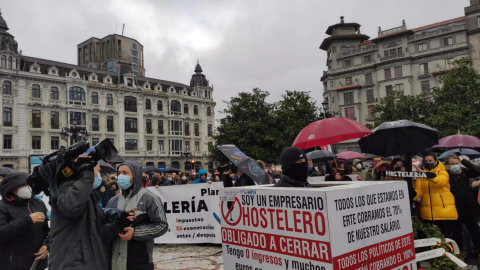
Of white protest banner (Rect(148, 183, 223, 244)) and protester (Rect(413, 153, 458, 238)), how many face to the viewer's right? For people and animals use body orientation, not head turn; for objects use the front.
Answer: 0

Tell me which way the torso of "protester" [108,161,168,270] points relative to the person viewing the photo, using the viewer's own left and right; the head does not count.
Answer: facing the viewer and to the left of the viewer

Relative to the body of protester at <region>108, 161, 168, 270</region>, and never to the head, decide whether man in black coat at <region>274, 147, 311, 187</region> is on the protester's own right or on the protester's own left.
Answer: on the protester's own left

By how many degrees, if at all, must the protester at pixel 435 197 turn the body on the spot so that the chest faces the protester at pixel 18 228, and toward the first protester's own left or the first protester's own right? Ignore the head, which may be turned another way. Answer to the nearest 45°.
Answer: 0° — they already face them

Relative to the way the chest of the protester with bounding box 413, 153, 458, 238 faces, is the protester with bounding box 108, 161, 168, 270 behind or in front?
in front

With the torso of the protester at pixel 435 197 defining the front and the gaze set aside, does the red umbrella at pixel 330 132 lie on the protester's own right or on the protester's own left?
on the protester's own right

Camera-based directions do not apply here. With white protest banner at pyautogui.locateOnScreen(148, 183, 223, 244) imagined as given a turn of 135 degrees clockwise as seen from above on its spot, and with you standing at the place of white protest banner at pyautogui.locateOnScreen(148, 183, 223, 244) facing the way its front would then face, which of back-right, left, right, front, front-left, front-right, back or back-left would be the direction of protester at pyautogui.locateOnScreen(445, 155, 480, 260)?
back

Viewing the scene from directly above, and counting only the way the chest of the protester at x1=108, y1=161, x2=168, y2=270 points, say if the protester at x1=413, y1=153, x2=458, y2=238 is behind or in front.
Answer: behind

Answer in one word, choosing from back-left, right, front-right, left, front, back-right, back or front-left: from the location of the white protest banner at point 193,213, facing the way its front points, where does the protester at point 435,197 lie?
front-left

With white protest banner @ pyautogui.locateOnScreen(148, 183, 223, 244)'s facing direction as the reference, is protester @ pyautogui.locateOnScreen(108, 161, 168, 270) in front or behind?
in front

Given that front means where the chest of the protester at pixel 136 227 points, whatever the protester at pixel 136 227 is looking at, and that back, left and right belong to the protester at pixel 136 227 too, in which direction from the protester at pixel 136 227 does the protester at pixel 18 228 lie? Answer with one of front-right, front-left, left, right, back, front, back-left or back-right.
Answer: right

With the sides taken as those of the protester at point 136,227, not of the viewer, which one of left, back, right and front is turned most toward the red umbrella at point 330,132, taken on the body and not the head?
back

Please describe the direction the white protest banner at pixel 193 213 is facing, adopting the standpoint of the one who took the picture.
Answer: facing the viewer

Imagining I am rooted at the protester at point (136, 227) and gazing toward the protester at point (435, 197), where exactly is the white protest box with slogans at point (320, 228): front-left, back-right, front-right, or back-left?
front-right
